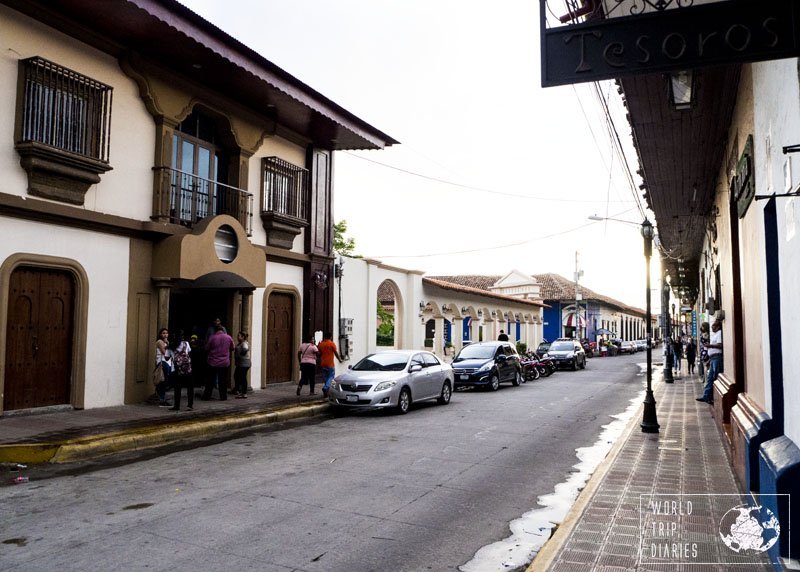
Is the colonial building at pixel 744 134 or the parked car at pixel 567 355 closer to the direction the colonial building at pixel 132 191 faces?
the colonial building

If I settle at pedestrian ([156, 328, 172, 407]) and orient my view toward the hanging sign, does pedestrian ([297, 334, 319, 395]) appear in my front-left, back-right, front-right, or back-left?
back-left

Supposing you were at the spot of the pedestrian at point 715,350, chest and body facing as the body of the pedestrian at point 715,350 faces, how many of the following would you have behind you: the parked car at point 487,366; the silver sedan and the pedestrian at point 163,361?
0

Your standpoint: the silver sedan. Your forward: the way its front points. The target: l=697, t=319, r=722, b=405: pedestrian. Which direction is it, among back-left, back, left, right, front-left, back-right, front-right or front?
back-left

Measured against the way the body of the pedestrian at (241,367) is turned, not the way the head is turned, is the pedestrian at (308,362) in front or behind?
behind

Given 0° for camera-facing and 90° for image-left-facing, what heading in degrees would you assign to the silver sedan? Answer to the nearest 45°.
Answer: approximately 45°

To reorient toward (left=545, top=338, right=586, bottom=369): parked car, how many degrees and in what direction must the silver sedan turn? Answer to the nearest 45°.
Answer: approximately 180°

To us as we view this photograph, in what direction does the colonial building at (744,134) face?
facing to the left of the viewer

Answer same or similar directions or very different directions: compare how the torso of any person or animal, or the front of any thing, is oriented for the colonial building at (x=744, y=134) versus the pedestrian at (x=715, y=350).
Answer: same or similar directions

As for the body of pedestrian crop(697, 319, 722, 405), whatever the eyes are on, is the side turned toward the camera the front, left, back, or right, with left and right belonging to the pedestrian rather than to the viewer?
left

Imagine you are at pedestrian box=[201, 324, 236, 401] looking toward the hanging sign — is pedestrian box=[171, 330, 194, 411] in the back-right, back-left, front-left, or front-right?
front-right

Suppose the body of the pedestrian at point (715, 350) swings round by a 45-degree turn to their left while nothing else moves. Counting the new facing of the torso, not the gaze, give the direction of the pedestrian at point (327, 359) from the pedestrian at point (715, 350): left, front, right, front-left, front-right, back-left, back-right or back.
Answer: front-right

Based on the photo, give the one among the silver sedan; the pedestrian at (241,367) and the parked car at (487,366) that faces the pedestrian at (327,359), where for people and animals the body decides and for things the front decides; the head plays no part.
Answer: the parked car

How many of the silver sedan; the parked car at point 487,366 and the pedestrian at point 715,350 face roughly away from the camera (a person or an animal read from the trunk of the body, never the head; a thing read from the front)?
0

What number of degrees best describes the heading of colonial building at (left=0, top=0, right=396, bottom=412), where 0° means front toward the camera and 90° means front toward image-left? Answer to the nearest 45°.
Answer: approximately 315°
